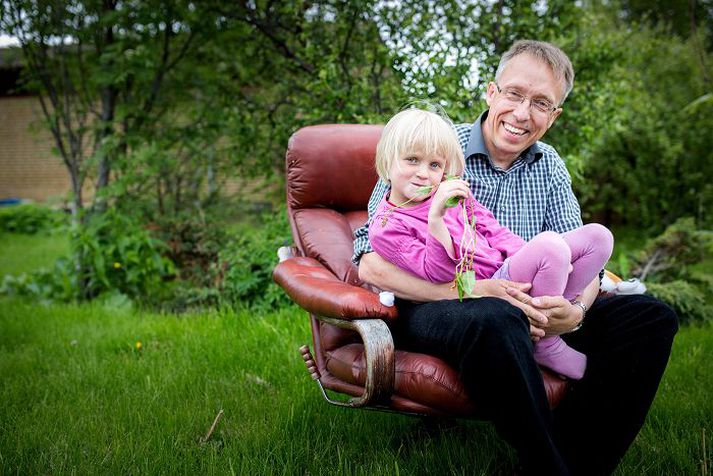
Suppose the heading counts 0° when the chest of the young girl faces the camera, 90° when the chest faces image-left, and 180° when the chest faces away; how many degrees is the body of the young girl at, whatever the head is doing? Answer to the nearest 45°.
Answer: approximately 315°

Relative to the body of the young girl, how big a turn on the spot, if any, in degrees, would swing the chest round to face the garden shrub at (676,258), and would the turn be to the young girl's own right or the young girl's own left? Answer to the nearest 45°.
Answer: approximately 90° to the young girl's own left

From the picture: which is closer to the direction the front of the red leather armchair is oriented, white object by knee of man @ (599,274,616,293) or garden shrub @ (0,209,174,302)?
the white object by knee of man

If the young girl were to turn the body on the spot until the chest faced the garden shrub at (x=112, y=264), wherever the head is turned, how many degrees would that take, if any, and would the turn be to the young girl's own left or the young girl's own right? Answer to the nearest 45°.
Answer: approximately 180°

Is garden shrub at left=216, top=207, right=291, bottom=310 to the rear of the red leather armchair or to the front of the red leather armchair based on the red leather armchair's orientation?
to the rear

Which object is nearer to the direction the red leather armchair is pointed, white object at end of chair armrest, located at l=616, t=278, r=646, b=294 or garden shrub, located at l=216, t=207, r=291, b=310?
the white object at end of chair armrest

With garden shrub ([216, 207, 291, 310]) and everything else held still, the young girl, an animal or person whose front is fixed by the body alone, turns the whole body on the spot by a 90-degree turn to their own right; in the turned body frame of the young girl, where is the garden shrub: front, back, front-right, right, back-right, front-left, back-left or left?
right

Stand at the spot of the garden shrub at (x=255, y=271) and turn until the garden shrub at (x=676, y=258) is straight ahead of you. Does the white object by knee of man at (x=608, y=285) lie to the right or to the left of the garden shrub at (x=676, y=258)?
right

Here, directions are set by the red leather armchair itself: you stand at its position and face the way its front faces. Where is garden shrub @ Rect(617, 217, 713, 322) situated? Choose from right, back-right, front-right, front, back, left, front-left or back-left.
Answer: left

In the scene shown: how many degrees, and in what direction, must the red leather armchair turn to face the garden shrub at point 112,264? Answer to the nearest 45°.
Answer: approximately 180°

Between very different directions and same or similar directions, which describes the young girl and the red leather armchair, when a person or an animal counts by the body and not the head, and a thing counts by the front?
same or similar directions

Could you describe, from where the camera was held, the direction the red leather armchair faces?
facing the viewer and to the right of the viewer

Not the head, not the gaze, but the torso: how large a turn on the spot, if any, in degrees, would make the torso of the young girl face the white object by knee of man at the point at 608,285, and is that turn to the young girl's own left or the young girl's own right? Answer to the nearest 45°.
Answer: approximately 90° to the young girl's own left
